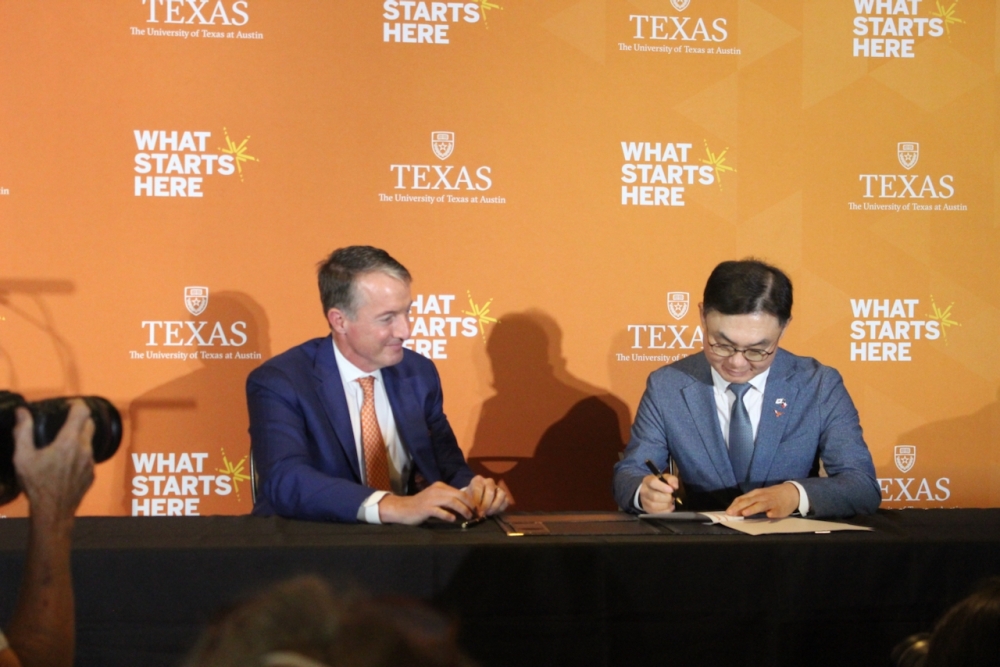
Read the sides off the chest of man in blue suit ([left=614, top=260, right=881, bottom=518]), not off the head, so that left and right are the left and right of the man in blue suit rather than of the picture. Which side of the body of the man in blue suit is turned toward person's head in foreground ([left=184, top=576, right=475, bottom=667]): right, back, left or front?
front

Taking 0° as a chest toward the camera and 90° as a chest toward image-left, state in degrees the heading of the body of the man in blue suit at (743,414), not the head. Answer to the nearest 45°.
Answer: approximately 0°

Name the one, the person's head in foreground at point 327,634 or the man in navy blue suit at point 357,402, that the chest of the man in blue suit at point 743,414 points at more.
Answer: the person's head in foreground

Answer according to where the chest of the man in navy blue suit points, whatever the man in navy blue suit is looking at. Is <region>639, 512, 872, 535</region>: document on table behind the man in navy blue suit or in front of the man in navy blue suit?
in front

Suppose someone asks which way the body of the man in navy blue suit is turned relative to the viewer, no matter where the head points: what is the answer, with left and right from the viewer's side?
facing the viewer and to the right of the viewer

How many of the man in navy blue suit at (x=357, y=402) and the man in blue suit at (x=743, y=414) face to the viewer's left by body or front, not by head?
0

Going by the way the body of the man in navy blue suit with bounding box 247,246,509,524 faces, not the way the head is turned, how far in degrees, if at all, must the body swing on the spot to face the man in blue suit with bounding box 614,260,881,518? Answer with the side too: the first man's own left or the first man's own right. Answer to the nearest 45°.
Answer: approximately 45° to the first man's own left

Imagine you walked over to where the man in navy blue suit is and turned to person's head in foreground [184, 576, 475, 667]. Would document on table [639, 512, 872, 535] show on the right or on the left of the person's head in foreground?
left

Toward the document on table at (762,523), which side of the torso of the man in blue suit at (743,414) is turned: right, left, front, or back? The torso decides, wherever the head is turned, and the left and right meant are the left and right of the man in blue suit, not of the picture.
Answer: front

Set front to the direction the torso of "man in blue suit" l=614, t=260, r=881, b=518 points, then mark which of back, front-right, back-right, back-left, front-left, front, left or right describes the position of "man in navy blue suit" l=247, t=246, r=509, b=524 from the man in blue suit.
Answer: right

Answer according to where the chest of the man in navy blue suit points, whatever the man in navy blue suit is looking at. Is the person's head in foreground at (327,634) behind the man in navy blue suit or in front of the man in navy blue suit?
in front
